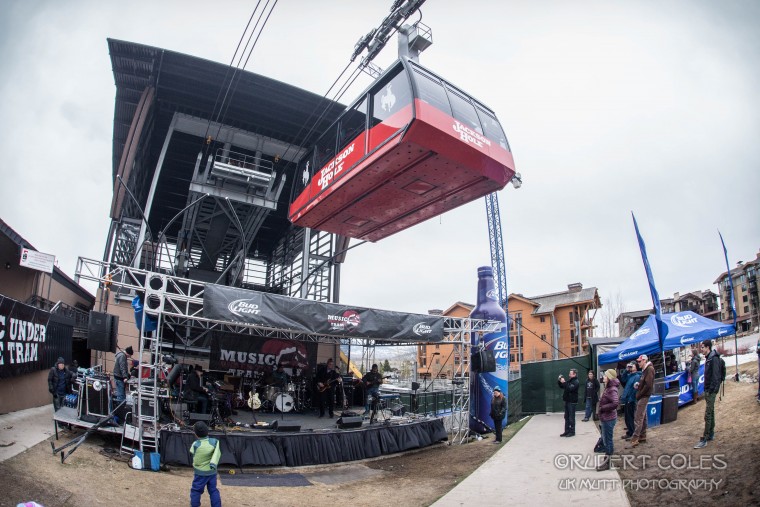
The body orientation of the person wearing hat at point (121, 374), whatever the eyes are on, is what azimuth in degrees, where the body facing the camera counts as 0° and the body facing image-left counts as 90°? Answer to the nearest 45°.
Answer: approximately 270°

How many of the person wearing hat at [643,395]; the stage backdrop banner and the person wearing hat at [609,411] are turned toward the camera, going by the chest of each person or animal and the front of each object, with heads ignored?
1

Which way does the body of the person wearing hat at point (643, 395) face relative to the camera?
to the viewer's left

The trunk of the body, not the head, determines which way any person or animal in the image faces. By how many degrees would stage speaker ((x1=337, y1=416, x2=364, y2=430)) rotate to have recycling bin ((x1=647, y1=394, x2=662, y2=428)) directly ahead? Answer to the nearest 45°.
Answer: approximately 90° to its right

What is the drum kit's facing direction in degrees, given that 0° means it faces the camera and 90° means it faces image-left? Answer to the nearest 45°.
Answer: approximately 0°

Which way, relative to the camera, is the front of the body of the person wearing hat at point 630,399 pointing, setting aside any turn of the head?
to the viewer's left

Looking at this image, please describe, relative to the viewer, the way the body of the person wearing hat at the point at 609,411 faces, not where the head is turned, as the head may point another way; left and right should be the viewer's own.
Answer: facing to the left of the viewer

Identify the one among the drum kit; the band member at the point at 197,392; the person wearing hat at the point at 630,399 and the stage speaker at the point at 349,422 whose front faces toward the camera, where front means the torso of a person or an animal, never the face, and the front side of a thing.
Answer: the drum kit

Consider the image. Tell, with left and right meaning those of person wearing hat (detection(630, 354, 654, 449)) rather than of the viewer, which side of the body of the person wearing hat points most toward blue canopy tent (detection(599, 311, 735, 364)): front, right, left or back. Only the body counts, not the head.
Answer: right

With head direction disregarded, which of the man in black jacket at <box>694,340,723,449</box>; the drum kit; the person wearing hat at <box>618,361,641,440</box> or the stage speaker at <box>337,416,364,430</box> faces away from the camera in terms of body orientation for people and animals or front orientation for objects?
the stage speaker

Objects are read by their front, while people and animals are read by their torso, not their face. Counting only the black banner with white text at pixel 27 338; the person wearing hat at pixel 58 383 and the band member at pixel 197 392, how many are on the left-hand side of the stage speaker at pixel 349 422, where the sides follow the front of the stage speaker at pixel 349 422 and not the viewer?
3

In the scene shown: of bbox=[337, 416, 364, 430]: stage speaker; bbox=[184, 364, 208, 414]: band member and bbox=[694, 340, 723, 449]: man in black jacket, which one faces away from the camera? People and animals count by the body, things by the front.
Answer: the stage speaker

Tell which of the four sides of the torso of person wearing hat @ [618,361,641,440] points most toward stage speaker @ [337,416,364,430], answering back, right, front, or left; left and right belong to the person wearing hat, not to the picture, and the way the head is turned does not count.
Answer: front

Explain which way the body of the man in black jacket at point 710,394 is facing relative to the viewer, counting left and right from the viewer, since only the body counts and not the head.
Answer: facing to the left of the viewer

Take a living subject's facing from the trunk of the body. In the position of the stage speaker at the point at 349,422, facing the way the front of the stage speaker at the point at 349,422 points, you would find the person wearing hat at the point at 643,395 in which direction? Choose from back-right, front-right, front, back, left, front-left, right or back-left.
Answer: back-right

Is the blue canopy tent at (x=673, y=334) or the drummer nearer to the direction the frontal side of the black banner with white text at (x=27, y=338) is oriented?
the blue canopy tent
